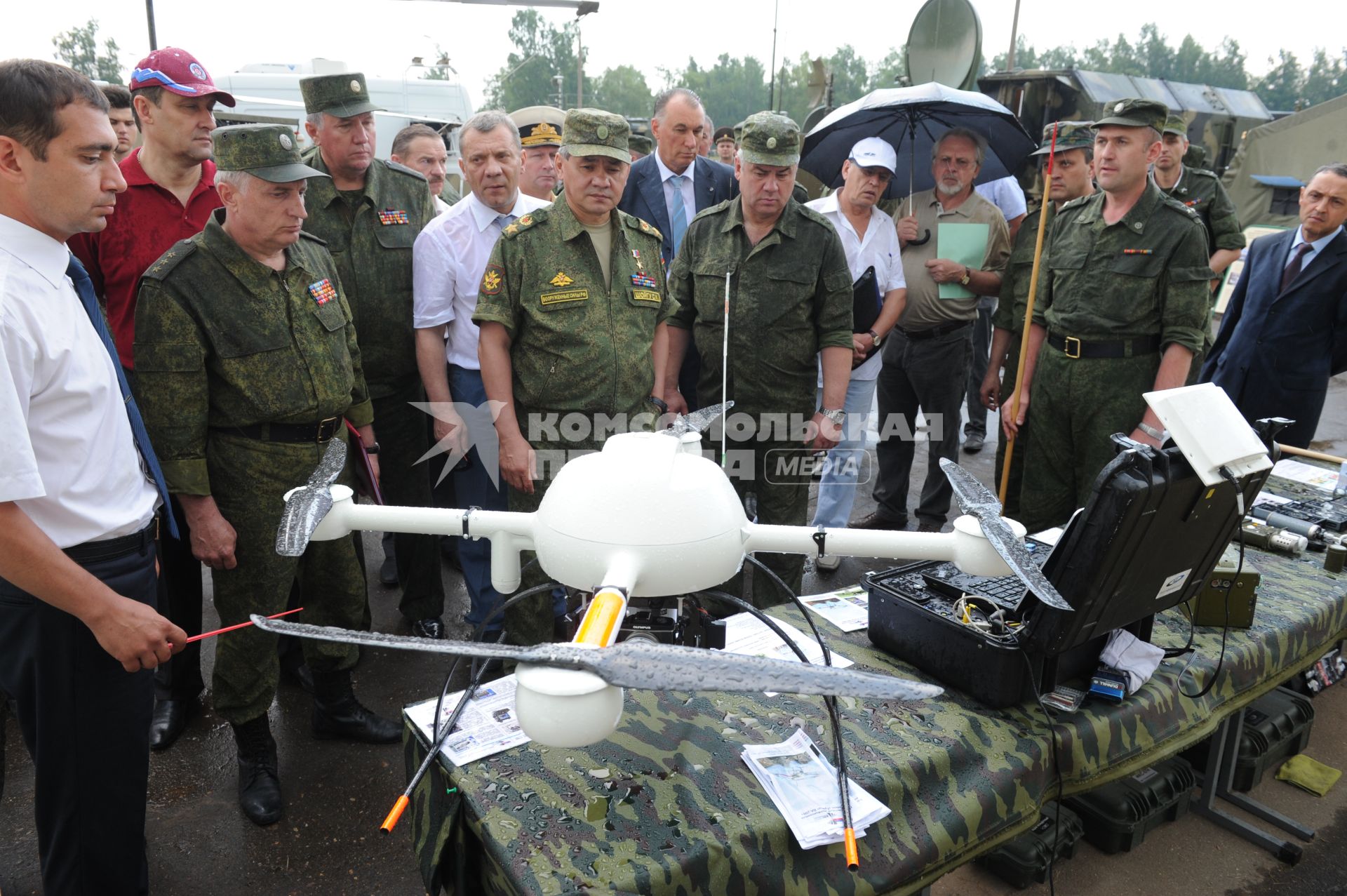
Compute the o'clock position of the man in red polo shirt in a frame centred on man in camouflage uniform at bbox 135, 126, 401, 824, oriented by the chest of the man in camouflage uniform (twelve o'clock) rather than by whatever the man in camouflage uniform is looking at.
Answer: The man in red polo shirt is roughly at 7 o'clock from the man in camouflage uniform.

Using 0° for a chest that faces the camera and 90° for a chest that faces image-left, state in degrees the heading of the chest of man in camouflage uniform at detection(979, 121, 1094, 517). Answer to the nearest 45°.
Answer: approximately 45°

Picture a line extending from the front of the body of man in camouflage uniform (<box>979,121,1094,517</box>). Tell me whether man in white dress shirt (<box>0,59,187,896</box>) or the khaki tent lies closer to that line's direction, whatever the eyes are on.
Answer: the man in white dress shirt

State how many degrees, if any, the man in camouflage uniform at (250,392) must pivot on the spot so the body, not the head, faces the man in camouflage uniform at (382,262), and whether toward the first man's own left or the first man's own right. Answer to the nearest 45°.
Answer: approximately 90° to the first man's own left

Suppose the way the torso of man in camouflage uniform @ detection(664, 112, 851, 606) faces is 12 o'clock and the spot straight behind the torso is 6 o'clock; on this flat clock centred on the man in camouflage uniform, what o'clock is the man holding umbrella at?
The man holding umbrella is roughly at 7 o'clock from the man in camouflage uniform.

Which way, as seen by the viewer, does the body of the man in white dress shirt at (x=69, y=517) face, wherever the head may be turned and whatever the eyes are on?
to the viewer's right

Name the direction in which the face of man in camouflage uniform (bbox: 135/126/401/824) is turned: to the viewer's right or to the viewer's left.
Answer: to the viewer's right

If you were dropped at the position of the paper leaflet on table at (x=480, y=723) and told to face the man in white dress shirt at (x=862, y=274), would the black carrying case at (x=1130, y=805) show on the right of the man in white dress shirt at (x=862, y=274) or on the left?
right

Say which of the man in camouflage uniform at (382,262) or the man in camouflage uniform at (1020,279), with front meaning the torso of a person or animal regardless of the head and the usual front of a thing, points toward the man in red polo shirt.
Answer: the man in camouflage uniform at (1020,279)

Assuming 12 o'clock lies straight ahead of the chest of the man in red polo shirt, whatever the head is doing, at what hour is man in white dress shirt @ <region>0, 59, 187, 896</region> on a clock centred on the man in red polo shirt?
The man in white dress shirt is roughly at 2 o'clock from the man in red polo shirt.

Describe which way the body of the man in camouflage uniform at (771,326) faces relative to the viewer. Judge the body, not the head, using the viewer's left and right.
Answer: facing the viewer

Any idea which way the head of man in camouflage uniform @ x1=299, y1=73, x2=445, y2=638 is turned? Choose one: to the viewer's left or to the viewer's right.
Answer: to the viewer's right

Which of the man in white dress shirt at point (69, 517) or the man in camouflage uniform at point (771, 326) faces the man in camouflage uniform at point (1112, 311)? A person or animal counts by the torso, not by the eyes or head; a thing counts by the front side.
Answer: the man in white dress shirt

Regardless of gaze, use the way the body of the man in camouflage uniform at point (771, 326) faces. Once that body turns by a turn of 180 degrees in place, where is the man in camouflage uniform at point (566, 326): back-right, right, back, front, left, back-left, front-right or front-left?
back-left
